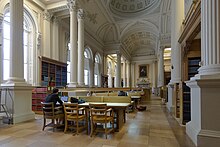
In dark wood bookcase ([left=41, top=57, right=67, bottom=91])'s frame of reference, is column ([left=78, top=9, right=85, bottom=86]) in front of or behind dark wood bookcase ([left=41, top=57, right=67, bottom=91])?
in front

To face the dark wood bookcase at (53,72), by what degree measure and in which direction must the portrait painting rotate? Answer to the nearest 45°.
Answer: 0° — it already faces it

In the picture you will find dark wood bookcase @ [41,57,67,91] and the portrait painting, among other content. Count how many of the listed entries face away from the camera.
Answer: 0

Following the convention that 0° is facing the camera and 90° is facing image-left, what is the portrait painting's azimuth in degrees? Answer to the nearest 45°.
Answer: approximately 0°

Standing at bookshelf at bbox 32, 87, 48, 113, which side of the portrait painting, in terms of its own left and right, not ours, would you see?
front

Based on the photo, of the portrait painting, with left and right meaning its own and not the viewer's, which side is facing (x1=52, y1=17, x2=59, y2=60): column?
front
